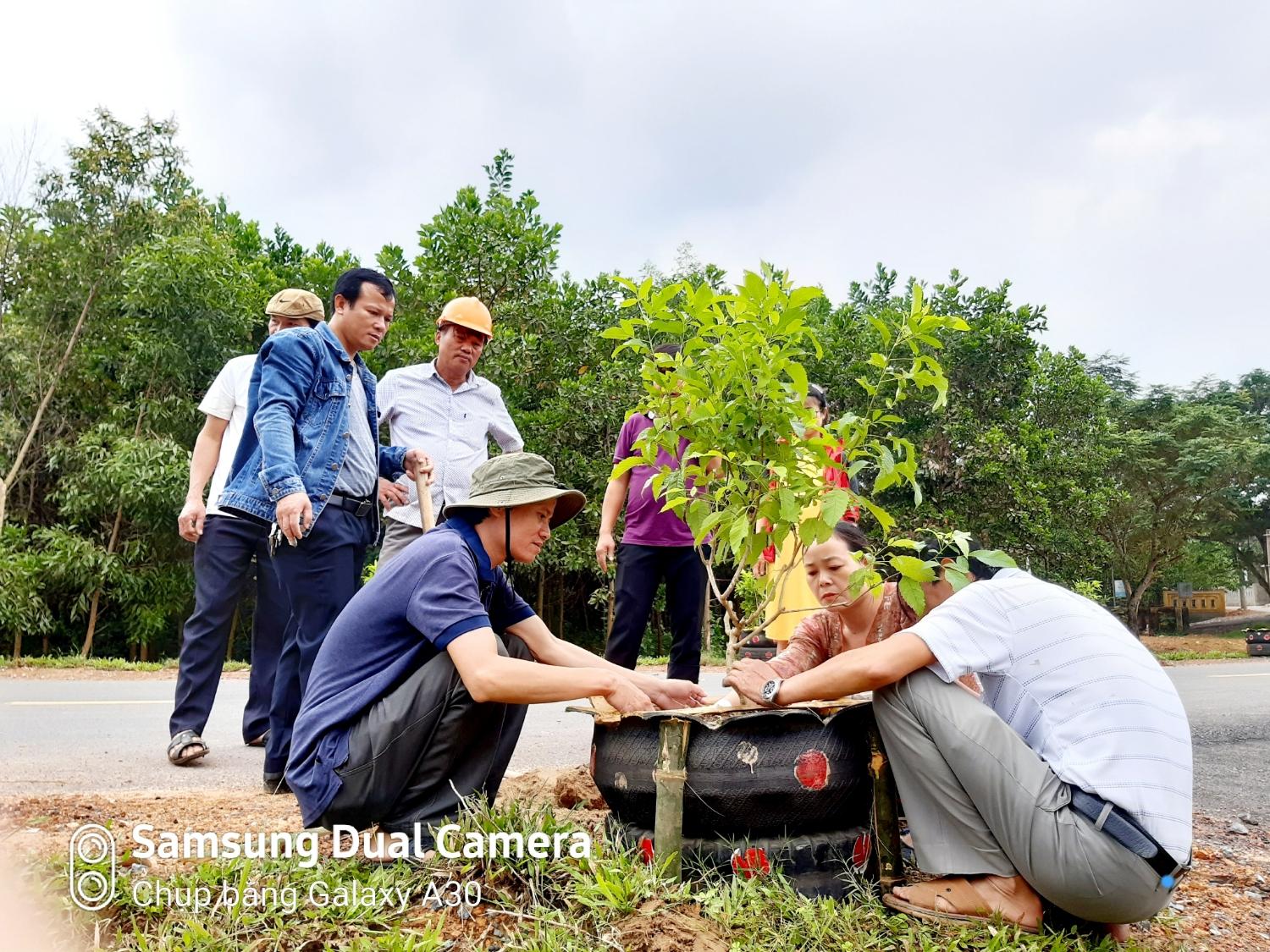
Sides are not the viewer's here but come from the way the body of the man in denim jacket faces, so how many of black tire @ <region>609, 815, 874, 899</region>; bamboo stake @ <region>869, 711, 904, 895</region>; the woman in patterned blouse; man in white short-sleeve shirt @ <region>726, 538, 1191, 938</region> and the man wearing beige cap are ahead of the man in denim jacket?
4

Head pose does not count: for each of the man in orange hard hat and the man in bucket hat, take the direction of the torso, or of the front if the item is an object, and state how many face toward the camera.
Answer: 1

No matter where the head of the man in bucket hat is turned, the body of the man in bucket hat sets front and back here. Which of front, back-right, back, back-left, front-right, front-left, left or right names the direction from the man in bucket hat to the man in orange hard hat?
left

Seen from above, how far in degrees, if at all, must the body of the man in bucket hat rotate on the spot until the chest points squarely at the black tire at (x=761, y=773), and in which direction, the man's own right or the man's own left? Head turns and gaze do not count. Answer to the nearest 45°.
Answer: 0° — they already face it

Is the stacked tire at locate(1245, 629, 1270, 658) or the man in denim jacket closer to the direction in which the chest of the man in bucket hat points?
the stacked tire

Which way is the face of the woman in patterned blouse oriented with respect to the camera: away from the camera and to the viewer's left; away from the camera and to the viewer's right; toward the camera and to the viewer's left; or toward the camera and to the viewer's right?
toward the camera and to the viewer's left

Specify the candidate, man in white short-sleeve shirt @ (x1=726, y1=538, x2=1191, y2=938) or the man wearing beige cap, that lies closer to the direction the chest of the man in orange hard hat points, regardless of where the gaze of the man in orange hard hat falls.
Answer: the man in white short-sleeve shirt

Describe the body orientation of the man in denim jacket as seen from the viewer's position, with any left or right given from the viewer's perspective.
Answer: facing the viewer and to the right of the viewer

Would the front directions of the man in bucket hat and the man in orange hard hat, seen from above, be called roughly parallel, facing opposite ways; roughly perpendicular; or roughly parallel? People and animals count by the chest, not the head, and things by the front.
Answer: roughly perpendicular

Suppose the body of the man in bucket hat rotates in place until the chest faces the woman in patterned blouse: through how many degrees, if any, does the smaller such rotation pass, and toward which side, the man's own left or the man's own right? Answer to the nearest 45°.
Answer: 0° — they already face them

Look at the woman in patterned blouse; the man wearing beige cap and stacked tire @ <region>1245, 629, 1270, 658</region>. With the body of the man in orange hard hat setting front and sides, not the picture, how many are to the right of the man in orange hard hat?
1

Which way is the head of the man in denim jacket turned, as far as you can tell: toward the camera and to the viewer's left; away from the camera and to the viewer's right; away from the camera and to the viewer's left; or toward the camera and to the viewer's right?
toward the camera and to the viewer's right

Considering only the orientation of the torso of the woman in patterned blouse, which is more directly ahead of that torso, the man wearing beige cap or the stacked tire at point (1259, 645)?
the man wearing beige cap

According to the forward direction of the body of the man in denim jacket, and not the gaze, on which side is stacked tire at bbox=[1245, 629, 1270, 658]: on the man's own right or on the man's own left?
on the man's own left

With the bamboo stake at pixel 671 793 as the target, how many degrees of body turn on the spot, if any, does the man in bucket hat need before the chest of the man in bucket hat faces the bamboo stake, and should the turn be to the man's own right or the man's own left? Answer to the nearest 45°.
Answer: approximately 45° to the man's own right

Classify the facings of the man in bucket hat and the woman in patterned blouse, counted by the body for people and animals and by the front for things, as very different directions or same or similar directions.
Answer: very different directions

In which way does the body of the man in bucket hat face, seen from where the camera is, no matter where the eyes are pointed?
to the viewer's right
